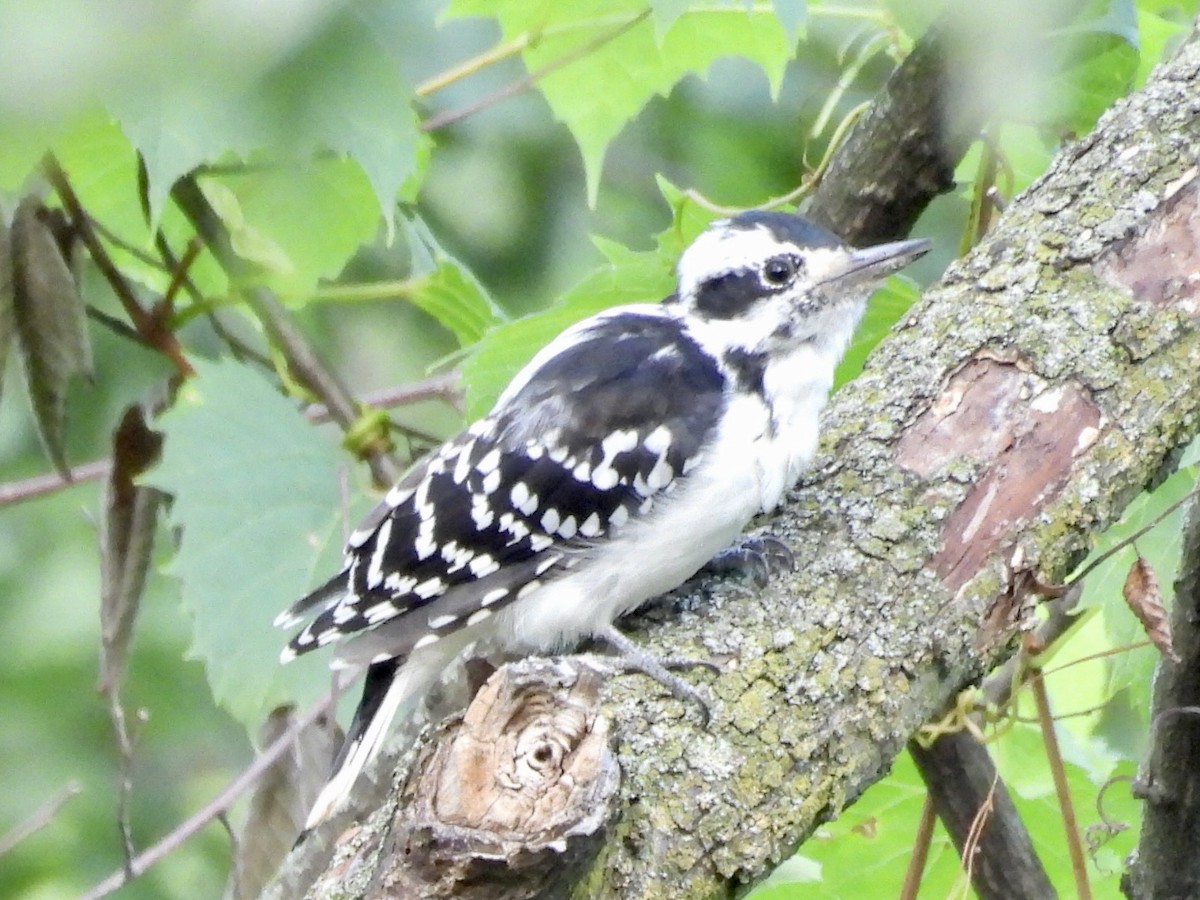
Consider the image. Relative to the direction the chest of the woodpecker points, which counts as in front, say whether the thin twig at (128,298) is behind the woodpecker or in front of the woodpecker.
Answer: behind

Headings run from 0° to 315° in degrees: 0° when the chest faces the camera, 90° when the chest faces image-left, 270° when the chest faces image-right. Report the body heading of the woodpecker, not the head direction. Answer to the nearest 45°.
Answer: approximately 270°

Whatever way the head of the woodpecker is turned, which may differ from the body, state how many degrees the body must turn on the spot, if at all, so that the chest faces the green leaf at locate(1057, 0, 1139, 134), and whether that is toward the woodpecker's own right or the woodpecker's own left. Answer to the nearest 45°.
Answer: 0° — it already faces it
